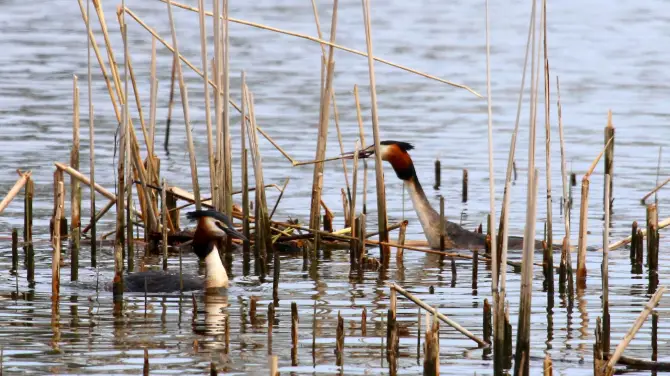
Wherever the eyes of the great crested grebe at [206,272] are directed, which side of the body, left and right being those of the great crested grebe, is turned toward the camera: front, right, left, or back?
right

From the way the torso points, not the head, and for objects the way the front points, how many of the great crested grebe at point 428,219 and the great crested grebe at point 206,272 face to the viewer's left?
1

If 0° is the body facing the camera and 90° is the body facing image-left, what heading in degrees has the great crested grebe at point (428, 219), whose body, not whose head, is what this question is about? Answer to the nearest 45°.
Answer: approximately 90°

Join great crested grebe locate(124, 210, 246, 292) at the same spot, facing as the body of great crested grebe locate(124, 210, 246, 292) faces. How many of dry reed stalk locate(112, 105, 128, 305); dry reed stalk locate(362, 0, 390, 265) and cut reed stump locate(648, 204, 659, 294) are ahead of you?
2

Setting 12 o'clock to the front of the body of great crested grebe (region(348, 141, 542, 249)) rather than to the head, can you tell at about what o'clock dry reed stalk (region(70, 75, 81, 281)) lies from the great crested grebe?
The dry reed stalk is roughly at 11 o'clock from the great crested grebe.

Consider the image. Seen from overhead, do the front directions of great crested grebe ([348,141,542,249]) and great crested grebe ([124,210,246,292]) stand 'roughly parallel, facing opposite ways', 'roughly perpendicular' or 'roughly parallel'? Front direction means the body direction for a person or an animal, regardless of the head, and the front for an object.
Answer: roughly parallel, facing opposite ways

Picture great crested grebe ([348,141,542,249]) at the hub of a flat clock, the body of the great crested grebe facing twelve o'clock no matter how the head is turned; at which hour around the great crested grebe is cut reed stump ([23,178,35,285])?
The cut reed stump is roughly at 11 o'clock from the great crested grebe.

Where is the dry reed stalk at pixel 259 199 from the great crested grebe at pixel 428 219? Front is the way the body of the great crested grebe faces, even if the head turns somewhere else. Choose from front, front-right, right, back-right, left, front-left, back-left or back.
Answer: front-left

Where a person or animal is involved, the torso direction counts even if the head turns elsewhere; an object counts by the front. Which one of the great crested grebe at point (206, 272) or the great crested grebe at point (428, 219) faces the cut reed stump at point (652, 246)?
the great crested grebe at point (206, 272)

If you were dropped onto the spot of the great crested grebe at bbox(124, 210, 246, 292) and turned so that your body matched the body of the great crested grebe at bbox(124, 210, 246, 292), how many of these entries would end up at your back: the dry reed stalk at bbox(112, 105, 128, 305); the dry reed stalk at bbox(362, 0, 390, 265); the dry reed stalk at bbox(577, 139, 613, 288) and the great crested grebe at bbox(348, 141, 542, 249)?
1

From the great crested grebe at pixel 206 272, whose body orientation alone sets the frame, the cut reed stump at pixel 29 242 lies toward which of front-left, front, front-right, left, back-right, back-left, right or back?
back
